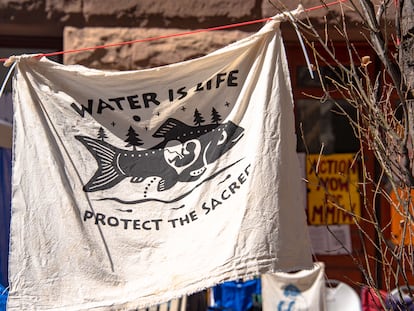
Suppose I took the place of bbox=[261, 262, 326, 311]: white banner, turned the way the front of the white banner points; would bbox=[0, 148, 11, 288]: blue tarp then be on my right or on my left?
on my right

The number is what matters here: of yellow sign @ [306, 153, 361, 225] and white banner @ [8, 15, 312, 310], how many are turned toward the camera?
2

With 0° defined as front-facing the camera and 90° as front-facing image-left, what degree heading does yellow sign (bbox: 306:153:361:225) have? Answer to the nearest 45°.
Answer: approximately 0°

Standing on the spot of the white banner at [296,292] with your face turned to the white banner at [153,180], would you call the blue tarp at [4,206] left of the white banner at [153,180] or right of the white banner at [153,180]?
right

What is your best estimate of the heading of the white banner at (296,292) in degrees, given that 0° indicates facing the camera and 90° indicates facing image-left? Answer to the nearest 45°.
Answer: approximately 0°
